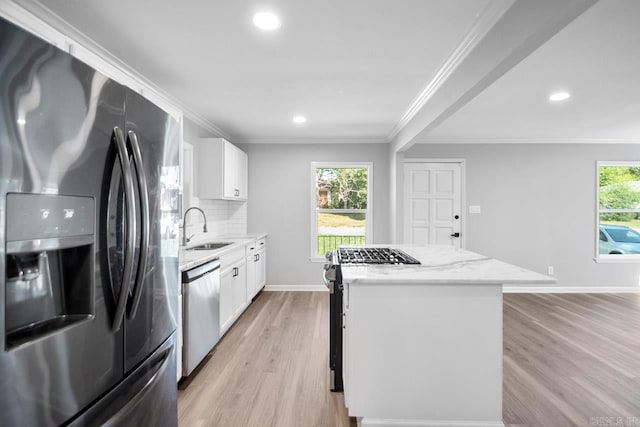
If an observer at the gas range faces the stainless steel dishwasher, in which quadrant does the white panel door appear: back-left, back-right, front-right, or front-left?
back-right

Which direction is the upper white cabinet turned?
to the viewer's right

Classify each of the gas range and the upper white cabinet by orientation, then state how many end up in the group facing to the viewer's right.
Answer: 1

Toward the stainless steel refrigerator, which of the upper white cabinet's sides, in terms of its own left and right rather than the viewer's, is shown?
right

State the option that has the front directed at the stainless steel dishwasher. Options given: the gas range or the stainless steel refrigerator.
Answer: the gas range

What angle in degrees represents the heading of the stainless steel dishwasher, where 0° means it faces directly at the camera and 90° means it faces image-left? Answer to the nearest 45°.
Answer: approximately 315°

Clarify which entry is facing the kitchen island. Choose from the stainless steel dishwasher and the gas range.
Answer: the stainless steel dishwasher

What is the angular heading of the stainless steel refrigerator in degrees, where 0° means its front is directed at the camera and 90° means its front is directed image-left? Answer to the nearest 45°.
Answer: approximately 315°

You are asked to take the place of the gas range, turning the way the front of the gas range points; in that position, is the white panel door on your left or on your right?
on your right

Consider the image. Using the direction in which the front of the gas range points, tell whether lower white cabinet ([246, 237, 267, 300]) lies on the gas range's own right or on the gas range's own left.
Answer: on the gas range's own right

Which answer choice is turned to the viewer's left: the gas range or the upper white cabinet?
the gas range

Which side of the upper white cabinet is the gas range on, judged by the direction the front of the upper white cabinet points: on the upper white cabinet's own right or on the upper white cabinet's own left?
on the upper white cabinet's own right

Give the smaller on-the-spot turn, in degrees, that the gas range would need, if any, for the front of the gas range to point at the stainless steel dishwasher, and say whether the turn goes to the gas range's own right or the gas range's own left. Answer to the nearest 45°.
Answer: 0° — it already faces it
